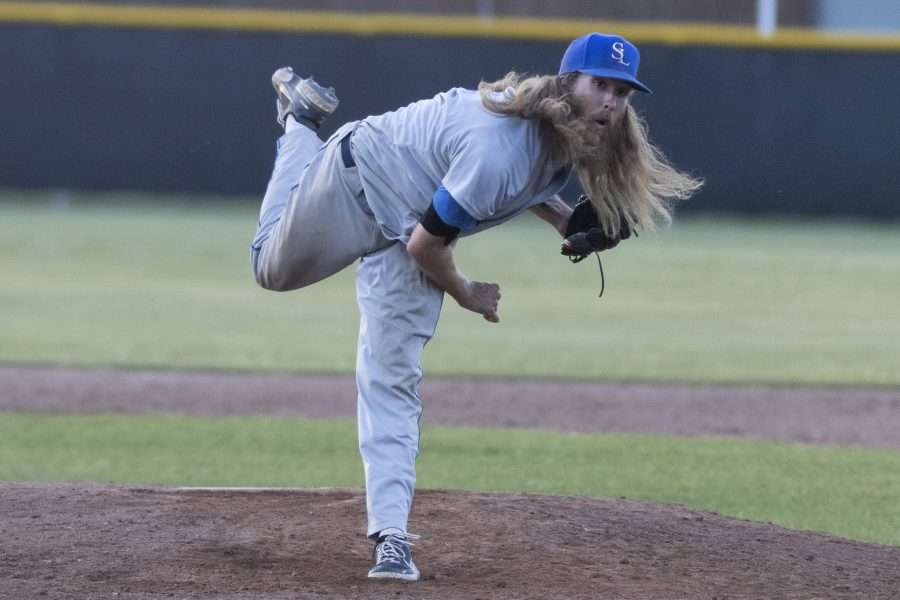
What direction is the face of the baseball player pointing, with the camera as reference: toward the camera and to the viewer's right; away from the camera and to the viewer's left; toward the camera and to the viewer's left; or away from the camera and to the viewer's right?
toward the camera and to the viewer's right

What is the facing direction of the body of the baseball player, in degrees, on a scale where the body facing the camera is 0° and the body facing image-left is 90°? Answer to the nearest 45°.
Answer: approximately 315°
